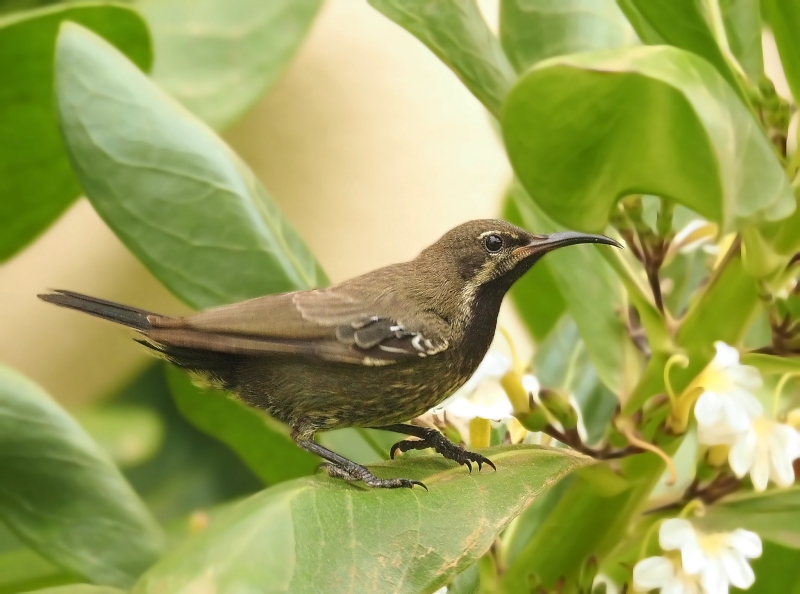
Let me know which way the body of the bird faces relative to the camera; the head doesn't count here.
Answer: to the viewer's right
